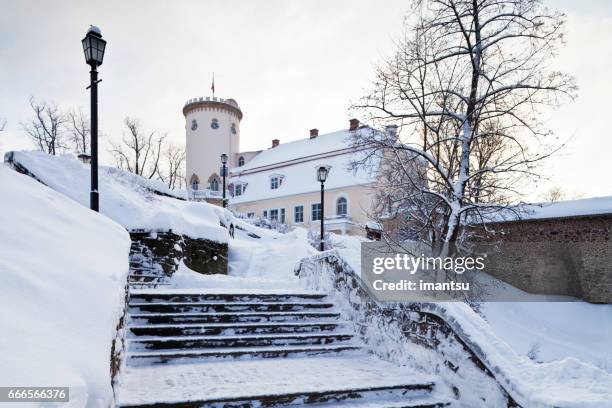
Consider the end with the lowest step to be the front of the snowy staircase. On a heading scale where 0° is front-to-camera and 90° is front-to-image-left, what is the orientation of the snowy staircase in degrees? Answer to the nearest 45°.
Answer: approximately 0°

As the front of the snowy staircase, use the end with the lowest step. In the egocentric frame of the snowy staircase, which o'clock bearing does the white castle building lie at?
The white castle building is roughly at 6 o'clock from the snowy staircase.

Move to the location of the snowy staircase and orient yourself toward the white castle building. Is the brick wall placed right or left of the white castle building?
right

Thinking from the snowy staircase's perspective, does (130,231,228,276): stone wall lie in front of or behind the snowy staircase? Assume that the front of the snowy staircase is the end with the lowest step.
behind

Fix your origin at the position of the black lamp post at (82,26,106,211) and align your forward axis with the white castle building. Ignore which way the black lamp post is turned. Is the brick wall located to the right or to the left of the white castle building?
right

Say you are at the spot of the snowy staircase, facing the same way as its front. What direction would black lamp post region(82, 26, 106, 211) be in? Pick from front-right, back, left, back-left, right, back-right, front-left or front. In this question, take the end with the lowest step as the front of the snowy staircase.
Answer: back-right

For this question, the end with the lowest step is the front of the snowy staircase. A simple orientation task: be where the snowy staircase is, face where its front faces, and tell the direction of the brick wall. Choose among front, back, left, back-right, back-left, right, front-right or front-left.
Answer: back-left
